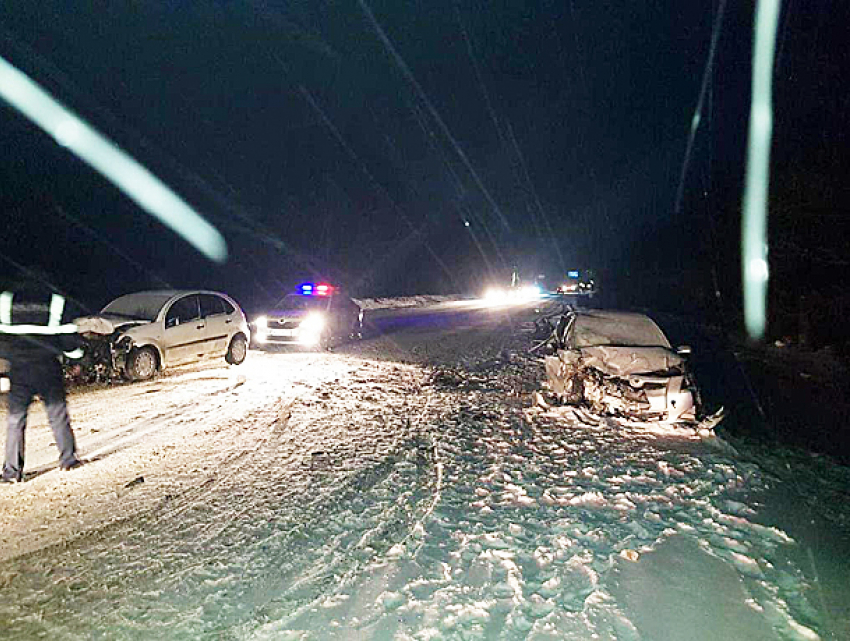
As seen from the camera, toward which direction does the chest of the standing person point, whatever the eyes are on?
away from the camera

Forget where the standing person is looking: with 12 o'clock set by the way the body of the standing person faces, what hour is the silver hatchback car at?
The silver hatchback car is roughly at 1 o'clock from the standing person.

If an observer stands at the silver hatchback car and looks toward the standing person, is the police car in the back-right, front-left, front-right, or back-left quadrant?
back-left

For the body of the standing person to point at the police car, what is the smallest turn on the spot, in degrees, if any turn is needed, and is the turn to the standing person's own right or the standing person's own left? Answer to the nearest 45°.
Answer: approximately 45° to the standing person's own right

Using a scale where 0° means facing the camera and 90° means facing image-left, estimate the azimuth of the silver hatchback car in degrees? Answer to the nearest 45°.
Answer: approximately 45°

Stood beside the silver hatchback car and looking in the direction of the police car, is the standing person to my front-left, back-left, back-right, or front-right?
back-right

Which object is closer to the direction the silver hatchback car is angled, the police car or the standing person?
the standing person

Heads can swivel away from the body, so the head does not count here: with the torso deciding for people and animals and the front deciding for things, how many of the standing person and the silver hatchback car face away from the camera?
1

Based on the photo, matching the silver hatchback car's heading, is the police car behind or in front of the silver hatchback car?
behind

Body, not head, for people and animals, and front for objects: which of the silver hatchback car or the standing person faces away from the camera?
the standing person
